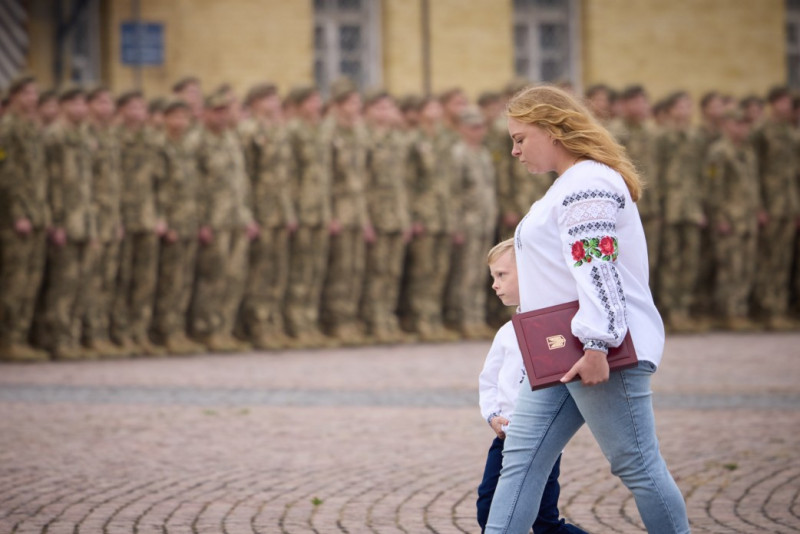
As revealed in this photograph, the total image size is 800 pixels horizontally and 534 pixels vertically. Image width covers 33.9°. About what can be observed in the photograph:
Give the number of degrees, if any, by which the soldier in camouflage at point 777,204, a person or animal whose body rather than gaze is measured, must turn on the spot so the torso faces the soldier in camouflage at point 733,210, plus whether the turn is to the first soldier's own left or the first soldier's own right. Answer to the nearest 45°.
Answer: approximately 90° to the first soldier's own right

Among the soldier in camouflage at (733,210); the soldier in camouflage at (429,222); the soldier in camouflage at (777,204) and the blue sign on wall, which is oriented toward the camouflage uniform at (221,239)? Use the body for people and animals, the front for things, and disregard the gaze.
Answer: the blue sign on wall

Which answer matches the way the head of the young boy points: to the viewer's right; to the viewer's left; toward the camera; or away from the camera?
to the viewer's left

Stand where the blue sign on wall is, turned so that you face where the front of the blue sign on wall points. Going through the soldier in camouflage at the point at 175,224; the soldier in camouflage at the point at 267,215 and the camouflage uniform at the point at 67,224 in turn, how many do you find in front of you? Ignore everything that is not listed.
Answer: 3

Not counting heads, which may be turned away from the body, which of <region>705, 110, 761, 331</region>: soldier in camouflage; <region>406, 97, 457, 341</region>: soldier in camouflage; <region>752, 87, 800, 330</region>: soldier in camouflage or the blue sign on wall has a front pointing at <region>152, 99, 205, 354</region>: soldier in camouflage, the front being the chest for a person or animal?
the blue sign on wall

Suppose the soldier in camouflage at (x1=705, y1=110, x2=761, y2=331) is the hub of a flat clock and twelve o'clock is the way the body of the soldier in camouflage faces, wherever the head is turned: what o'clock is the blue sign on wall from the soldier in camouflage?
The blue sign on wall is roughly at 5 o'clock from the soldier in camouflage.

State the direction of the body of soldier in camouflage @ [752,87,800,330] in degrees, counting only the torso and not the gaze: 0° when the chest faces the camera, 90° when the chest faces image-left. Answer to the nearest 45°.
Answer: approximately 315°

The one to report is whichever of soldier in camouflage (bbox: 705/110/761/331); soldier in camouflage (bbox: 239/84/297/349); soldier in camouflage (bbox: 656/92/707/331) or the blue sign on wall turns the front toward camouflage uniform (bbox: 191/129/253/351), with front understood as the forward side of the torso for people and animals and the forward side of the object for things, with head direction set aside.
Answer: the blue sign on wall

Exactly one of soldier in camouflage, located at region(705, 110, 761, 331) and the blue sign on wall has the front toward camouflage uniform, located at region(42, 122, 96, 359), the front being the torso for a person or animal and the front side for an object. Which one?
the blue sign on wall

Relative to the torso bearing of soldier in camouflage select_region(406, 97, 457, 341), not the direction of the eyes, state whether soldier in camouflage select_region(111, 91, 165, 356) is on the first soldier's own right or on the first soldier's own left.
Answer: on the first soldier's own right

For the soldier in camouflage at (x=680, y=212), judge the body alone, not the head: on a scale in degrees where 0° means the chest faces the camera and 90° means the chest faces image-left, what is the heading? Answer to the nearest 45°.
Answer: approximately 315°
